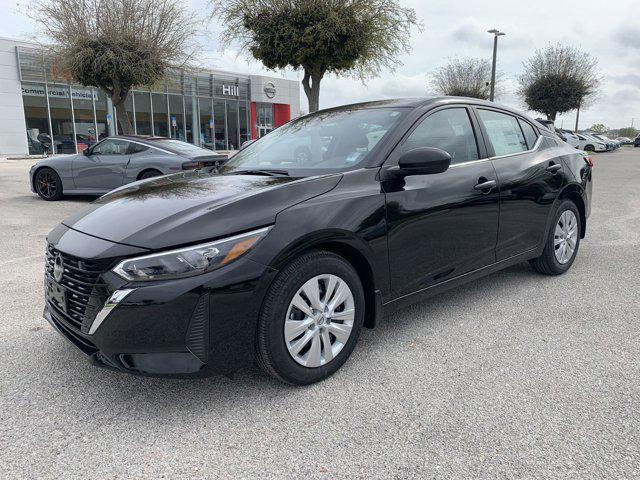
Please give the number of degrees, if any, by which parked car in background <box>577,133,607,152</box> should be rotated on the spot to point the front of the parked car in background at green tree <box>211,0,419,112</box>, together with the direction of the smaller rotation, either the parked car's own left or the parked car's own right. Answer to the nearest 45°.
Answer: approximately 45° to the parked car's own right

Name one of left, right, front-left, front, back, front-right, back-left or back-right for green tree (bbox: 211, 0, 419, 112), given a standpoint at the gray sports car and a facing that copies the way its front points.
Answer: right

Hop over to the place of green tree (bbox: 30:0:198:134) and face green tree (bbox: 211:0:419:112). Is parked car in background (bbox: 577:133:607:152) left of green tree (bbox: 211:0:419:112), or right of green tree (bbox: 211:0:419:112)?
left

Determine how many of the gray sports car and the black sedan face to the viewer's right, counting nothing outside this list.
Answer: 0

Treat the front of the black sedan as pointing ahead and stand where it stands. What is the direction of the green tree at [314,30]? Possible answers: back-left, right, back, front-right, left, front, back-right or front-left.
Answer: back-right

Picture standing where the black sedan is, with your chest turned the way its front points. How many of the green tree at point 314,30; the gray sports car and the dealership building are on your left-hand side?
0

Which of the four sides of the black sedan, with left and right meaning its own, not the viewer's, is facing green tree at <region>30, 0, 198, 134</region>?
right

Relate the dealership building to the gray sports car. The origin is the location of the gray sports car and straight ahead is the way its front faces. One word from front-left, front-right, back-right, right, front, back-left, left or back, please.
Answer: front-right

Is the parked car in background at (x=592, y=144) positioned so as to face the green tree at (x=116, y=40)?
no

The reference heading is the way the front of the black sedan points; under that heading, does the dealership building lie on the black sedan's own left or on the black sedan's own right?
on the black sedan's own right

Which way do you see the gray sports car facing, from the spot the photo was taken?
facing away from the viewer and to the left of the viewer

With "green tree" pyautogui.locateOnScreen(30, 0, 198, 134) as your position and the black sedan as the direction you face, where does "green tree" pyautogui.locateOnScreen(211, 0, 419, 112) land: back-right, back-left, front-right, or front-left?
front-left

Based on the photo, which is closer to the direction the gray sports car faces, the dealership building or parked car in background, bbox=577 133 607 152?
the dealership building

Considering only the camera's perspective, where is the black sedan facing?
facing the viewer and to the left of the viewer
